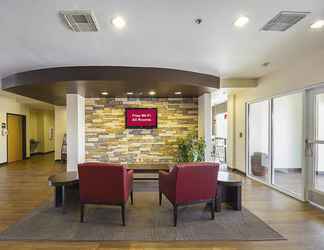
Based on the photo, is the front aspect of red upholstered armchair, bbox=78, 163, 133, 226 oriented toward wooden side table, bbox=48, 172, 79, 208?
no

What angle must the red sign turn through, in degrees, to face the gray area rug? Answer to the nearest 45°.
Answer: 0° — it already faces it

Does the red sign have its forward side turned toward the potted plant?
no

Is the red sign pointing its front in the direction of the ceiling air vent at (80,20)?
yes

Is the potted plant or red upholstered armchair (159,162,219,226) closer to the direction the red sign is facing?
the red upholstered armchair

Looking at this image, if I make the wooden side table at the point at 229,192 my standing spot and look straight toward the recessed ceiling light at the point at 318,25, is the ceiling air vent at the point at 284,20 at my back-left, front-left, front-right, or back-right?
front-right

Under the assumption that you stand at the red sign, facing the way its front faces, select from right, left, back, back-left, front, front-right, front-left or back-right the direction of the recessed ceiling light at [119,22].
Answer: front

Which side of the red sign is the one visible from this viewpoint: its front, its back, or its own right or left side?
front
